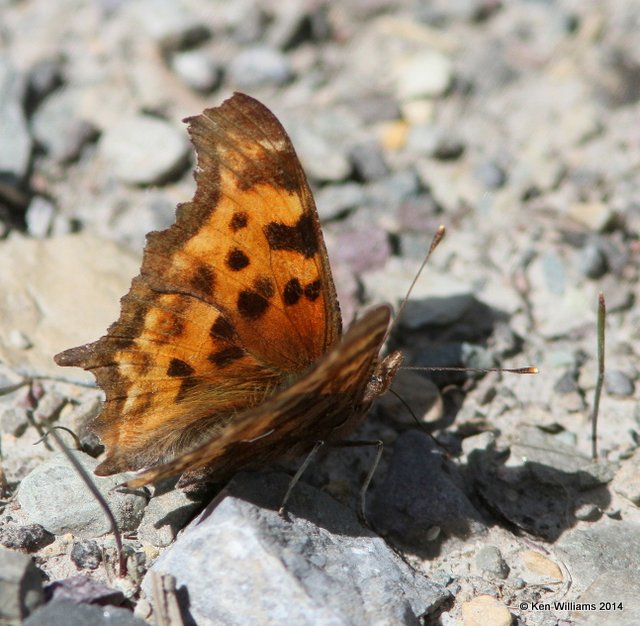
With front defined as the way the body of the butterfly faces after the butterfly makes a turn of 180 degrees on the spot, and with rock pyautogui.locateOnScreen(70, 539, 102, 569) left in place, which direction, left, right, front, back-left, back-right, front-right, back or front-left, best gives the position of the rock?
front-left

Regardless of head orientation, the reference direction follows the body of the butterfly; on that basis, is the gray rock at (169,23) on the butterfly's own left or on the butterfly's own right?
on the butterfly's own left

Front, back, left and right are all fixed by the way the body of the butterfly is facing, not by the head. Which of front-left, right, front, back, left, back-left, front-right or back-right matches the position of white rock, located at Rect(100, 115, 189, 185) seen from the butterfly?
left

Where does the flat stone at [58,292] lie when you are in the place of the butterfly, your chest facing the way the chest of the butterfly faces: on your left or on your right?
on your left

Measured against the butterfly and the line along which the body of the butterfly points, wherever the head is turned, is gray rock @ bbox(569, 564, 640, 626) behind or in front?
in front

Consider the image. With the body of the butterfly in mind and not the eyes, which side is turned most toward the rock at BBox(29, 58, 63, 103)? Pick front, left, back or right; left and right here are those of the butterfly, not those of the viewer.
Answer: left

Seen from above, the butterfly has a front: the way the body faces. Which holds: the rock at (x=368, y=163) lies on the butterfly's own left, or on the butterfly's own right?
on the butterfly's own left

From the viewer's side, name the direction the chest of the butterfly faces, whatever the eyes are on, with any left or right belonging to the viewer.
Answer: facing to the right of the viewer

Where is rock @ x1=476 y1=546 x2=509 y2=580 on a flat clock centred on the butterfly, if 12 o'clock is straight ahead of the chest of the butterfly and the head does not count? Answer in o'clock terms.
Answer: The rock is roughly at 1 o'clock from the butterfly.
